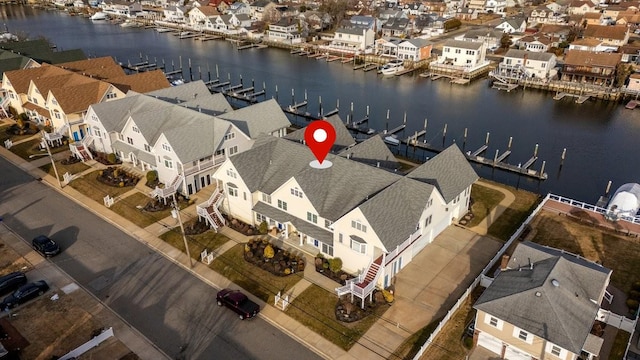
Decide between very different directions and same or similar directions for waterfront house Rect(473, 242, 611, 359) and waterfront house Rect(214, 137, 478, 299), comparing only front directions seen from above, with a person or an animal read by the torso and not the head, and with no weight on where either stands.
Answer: same or similar directions

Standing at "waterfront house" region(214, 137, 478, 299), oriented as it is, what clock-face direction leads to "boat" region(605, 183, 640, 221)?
The boat is roughly at 7 o'clock from the waterfront house.

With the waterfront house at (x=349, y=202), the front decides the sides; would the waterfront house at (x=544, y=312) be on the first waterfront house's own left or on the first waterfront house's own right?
on the first waterfront house's own left

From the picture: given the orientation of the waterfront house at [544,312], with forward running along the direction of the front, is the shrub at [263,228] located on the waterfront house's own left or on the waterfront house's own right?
on the waterfront house's own right

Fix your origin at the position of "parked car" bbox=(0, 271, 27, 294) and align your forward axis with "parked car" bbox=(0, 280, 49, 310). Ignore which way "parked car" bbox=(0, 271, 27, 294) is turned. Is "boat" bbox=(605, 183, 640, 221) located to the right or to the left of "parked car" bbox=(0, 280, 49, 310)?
left

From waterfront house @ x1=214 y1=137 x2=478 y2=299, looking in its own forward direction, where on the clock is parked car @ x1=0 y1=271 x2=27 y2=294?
The parked car is roughly at 1 o'clock from the waterfront house.

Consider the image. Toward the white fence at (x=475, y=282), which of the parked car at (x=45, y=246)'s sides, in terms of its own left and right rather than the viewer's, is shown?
front

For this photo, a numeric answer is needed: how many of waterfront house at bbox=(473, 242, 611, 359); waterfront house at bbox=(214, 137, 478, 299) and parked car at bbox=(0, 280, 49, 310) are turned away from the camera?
0

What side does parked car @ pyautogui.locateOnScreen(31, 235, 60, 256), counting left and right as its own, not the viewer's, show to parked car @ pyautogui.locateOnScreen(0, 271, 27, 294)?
right

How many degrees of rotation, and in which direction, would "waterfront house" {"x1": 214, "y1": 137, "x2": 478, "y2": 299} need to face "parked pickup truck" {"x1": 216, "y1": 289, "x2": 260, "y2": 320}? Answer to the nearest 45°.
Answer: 0° — it already faces it

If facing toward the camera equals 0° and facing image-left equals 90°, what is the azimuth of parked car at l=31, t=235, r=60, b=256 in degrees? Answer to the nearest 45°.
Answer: approximately 315°

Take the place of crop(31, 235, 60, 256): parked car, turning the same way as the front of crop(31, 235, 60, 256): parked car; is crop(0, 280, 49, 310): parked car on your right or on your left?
on your right

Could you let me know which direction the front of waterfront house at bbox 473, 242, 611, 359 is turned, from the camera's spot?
facing the viewer and to the left of the viewer

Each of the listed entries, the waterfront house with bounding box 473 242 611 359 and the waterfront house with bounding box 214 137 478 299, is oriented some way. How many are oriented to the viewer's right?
0

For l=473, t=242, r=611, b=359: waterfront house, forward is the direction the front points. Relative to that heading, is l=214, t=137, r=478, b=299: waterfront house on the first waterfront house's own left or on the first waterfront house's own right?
on the first waterfront house's own right

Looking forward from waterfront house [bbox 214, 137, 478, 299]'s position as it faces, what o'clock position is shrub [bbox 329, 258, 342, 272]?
The shrub is roughly at 11 o'clock from the waterfront house.
